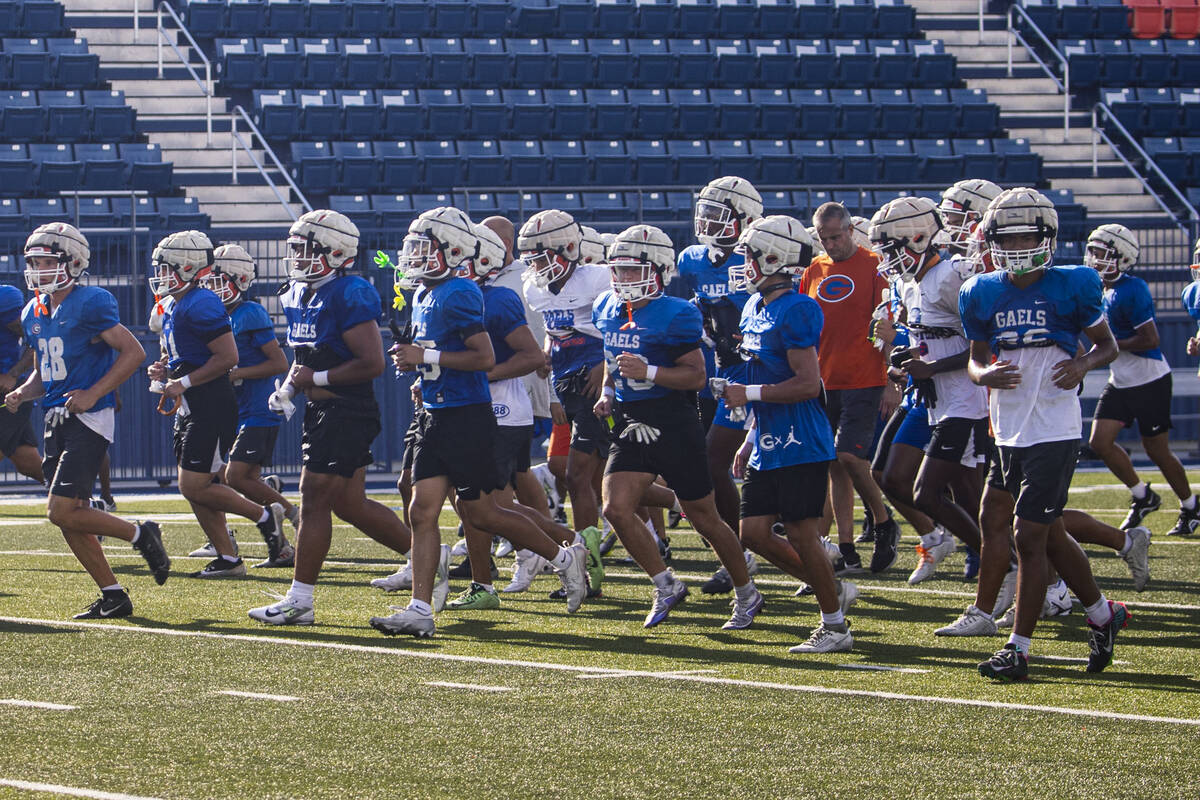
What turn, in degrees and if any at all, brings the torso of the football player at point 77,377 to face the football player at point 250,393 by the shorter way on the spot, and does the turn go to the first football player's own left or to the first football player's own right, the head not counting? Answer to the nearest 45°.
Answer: approximately 180°

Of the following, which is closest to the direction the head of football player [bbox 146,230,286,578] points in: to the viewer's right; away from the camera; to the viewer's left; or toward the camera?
to the viewer's left

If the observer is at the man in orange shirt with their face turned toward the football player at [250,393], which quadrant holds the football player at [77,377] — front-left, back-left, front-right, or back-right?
front-left

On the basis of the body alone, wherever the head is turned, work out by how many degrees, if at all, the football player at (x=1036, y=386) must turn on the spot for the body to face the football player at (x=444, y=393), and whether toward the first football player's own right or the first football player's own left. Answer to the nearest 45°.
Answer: approximately 45° to the first football player's own right

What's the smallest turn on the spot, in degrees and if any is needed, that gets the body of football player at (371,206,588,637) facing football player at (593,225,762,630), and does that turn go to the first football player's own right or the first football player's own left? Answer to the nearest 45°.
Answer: approximately 135° to the first football player's own left

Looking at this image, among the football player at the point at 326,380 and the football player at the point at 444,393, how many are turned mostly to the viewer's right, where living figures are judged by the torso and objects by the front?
0

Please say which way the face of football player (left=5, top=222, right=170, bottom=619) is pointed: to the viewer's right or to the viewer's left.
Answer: to the viewer's left

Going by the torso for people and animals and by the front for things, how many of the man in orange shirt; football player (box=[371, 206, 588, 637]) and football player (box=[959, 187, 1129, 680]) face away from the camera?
0

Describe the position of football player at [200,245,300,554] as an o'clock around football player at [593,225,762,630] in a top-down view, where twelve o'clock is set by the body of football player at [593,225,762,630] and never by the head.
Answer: football player at [200,245,300,554] is roughly at 3 o'clock from football player at [593,225,762,630].

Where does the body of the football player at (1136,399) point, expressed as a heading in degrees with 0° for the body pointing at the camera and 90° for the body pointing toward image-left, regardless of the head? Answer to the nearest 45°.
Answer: approximately 45°

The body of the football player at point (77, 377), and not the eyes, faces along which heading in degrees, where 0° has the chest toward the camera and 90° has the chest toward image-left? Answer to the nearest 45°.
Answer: approximately 45°

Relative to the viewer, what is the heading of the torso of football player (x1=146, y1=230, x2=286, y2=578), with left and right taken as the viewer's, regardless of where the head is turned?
facing to the left of the viewer

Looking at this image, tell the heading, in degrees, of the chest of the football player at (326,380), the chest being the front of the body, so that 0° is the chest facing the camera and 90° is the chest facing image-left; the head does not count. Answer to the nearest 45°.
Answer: approximately 45°

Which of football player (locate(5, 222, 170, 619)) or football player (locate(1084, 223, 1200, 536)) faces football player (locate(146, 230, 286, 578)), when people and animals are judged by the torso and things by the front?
football player (locate(1084, 223, 1200, 536))

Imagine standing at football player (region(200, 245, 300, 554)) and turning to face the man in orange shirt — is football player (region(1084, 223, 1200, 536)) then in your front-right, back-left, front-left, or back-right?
front-left
